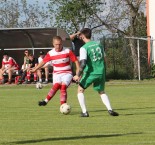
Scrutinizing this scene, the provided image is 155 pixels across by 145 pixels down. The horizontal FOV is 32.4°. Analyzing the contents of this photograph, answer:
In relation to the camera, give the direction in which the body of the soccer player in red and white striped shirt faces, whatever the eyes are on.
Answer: toward the camera

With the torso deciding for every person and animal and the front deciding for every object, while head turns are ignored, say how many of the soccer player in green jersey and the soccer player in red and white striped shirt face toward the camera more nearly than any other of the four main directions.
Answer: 1

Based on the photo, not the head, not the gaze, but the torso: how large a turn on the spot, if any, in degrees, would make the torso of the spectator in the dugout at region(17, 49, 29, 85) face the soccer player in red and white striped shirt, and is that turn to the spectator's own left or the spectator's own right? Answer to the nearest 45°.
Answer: approximately 45° to the spectator's own left

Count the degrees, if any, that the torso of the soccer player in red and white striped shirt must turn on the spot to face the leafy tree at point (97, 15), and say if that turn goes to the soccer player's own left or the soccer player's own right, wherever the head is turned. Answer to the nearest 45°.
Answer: approximately 180°

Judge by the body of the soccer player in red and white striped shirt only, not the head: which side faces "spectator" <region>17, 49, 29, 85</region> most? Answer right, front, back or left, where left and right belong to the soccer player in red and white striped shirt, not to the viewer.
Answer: back

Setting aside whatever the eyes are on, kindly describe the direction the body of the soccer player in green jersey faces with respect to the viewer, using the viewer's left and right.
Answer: facing away from the viewer and to the left of the viewer

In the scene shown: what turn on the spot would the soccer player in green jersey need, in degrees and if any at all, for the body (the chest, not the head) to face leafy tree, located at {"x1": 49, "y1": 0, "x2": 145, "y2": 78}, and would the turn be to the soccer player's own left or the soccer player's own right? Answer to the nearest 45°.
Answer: approximately 45° to the soccer player's own right

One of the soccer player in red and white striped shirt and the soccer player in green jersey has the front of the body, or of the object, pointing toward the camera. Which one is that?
the soccer player in red and white striped shirt

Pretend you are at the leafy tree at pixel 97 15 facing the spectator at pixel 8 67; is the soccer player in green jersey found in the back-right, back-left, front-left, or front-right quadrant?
front-left

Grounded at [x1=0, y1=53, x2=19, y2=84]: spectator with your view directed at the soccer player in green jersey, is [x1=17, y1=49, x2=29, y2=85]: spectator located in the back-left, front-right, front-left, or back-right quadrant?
front-left

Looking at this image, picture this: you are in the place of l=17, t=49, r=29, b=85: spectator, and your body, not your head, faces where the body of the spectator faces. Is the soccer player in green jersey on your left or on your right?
on your left

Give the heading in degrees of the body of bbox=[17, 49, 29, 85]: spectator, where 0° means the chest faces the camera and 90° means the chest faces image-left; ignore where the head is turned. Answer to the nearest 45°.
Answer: approximately 45°

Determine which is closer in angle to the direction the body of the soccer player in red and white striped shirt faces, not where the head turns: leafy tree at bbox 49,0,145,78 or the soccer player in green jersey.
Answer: the soccer player in green jersey
